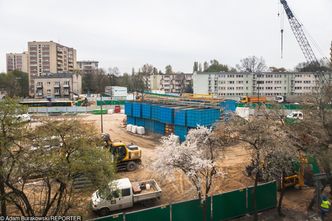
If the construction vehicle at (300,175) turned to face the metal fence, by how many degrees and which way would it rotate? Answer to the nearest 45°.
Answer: approximately 45° to its left

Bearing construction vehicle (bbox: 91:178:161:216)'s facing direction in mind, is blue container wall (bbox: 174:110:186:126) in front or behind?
behind

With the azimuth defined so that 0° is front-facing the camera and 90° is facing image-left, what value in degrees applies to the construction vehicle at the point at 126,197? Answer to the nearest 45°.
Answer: approximately 45°

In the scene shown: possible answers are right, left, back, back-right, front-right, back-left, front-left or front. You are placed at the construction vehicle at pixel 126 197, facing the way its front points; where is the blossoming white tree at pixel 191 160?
left

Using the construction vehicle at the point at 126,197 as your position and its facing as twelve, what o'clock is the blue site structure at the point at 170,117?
The blue site structure is roughly at 5 o'clock from the construction vehicle.

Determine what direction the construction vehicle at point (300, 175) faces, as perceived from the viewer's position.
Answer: facing to the left of the viewer

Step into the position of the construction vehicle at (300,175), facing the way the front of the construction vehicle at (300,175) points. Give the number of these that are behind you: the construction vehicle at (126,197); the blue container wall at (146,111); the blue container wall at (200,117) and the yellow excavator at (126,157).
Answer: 0

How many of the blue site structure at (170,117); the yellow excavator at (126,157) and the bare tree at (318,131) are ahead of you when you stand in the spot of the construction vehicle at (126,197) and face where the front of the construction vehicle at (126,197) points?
0

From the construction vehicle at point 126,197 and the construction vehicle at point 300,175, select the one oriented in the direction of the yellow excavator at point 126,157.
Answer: the construction vehicle at point 300,175

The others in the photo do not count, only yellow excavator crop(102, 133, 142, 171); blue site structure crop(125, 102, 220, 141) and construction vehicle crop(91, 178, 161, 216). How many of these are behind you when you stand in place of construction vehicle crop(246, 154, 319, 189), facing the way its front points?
0

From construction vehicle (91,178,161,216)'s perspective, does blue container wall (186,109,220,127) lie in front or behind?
behind
